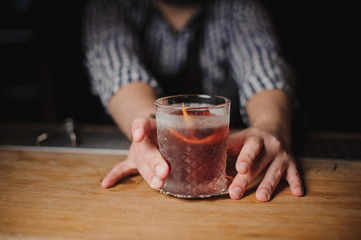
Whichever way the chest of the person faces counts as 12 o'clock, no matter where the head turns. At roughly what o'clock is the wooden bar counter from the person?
The wooden bar counter is roughly at 12 o'clock from the person.

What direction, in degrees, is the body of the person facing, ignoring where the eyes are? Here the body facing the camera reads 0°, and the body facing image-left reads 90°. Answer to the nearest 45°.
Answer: approximately 0°
